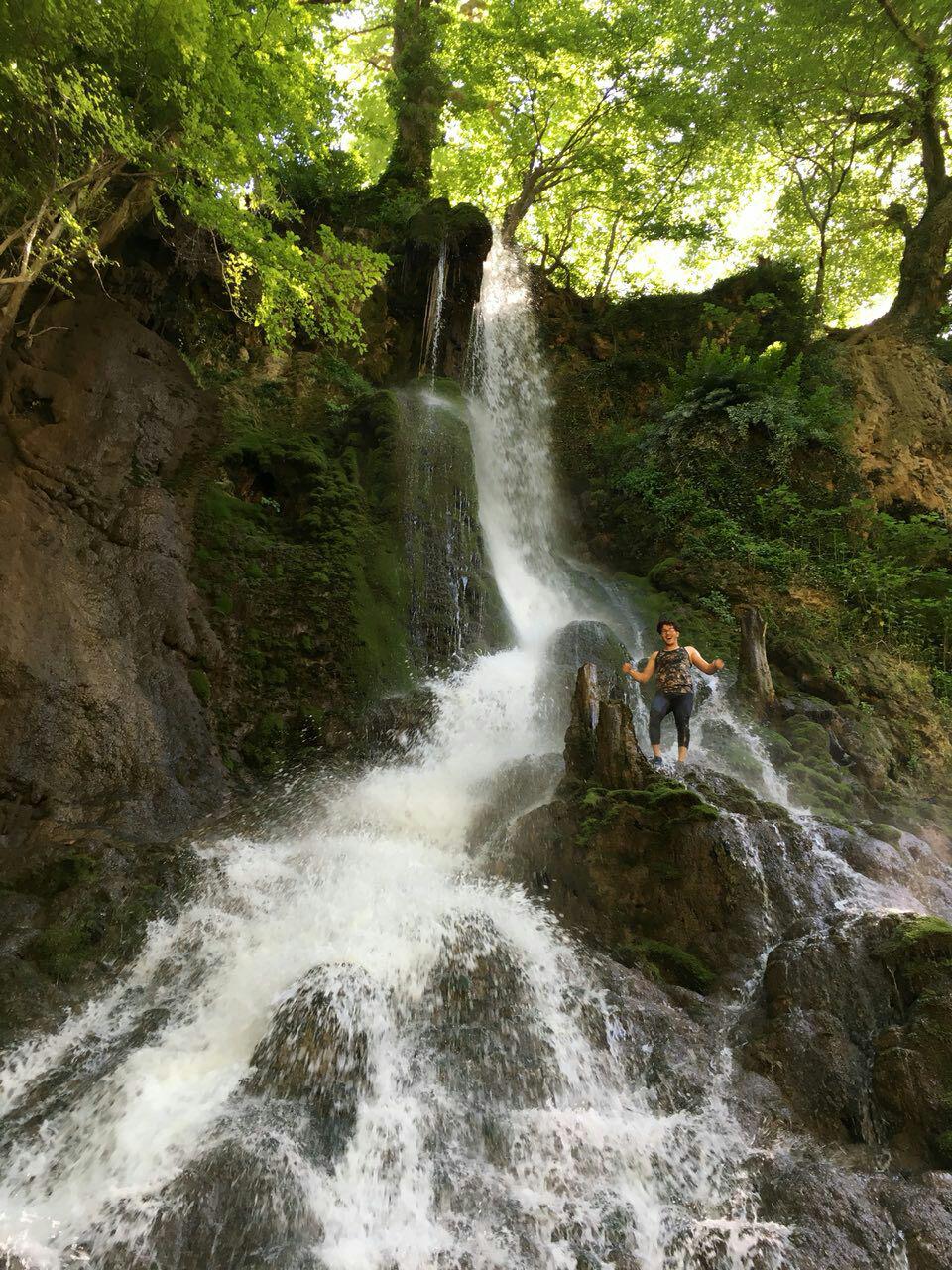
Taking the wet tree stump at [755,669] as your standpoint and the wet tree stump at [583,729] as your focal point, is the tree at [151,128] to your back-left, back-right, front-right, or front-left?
front-right

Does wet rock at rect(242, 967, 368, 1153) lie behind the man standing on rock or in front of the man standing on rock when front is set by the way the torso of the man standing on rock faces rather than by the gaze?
in front

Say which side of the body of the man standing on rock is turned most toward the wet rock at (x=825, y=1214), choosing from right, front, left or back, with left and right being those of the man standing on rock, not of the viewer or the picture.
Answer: front

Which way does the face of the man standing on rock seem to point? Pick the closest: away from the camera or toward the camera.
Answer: toward the camera

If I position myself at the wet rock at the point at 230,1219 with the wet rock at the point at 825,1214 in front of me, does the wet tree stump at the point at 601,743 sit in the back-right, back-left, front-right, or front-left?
front-left

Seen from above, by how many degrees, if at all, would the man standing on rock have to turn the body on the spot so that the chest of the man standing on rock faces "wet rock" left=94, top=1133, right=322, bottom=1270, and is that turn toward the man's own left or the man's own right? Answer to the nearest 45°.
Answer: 0° — they already face it

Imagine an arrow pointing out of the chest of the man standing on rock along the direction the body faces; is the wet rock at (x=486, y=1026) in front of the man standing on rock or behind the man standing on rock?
in front

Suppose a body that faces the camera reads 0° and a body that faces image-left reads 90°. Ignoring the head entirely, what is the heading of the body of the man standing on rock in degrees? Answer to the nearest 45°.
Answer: approximately 0°

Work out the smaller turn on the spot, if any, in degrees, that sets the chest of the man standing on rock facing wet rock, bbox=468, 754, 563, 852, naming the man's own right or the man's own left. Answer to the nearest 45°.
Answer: approximately 90° to the man's own right
